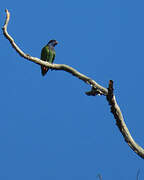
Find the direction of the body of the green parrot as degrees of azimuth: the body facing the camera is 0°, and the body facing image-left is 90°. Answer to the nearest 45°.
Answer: approximately 315°
